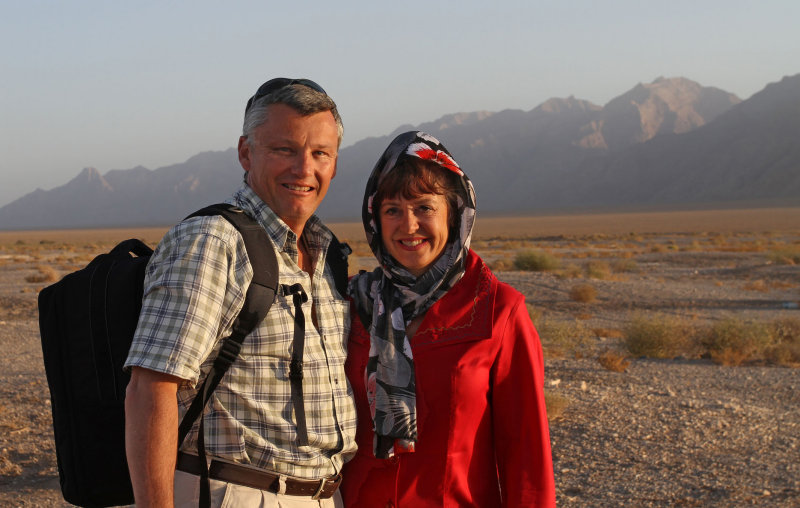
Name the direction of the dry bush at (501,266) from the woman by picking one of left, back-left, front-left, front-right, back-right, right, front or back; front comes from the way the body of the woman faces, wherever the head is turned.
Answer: back-right

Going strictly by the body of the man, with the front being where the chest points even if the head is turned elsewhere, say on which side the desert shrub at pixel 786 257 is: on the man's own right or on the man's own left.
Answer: on the man's own left

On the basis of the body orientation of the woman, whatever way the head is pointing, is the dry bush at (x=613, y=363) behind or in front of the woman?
behind

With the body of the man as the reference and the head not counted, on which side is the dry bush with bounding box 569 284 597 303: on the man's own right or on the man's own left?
on the man's own left

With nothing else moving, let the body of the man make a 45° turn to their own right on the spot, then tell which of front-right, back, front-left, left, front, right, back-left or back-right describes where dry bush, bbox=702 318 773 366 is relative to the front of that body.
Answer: back-left

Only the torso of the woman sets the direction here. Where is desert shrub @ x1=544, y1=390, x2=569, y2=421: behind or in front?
behind

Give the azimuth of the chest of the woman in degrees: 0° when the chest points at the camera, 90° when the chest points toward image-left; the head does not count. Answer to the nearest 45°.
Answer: approximately 45°
